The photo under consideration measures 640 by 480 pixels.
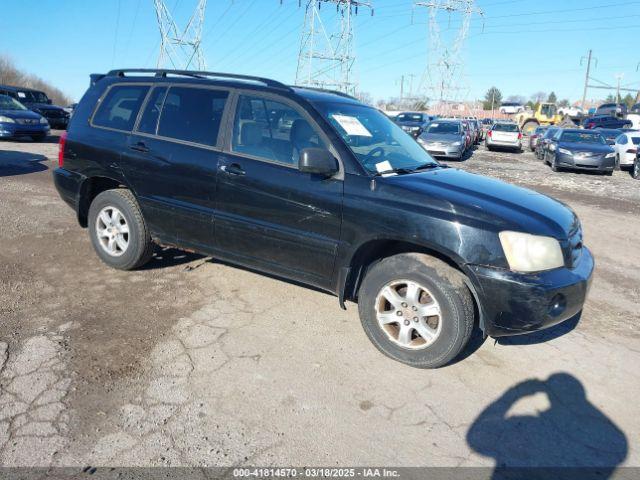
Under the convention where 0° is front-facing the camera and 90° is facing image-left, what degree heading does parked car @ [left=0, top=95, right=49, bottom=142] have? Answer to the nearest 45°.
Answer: approximately 315°

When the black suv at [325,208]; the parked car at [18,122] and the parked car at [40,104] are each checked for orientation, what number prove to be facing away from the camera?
0

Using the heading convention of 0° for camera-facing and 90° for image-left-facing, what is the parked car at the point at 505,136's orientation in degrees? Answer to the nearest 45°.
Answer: approximately 180°

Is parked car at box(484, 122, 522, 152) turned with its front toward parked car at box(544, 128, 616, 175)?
no

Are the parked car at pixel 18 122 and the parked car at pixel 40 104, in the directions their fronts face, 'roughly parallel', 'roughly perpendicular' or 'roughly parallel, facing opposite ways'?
roughly parallel

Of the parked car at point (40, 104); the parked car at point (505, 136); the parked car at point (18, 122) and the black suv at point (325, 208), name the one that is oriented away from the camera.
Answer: the parked car at point (505, 136)

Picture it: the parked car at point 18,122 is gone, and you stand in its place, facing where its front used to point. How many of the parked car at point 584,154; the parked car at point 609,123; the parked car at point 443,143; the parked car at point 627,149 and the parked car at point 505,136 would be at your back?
0

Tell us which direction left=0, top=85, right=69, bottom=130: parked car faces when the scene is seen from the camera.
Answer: facing the viewer and to the right of the viewer

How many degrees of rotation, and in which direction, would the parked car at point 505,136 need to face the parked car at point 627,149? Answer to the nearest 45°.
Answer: approximately 135° to its right

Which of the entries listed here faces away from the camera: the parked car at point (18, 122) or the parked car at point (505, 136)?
the parked car at point (505, 136)

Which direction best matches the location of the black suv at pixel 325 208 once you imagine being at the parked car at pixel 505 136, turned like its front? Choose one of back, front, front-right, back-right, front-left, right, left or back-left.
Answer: back

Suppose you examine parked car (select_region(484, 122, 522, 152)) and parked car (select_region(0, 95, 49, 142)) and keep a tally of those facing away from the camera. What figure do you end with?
1

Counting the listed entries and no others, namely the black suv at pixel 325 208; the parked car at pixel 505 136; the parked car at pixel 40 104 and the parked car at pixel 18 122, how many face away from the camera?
1

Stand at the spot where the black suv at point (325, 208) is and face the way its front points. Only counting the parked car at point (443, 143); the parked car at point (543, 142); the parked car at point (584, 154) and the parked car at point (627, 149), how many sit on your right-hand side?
0

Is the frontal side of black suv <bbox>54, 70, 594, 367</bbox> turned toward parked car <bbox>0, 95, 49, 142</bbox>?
no

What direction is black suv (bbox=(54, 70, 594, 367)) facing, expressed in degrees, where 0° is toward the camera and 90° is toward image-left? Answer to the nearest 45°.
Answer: approximately 315°

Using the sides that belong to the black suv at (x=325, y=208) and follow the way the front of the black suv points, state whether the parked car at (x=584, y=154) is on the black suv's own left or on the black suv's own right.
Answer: on the black suv's own left
